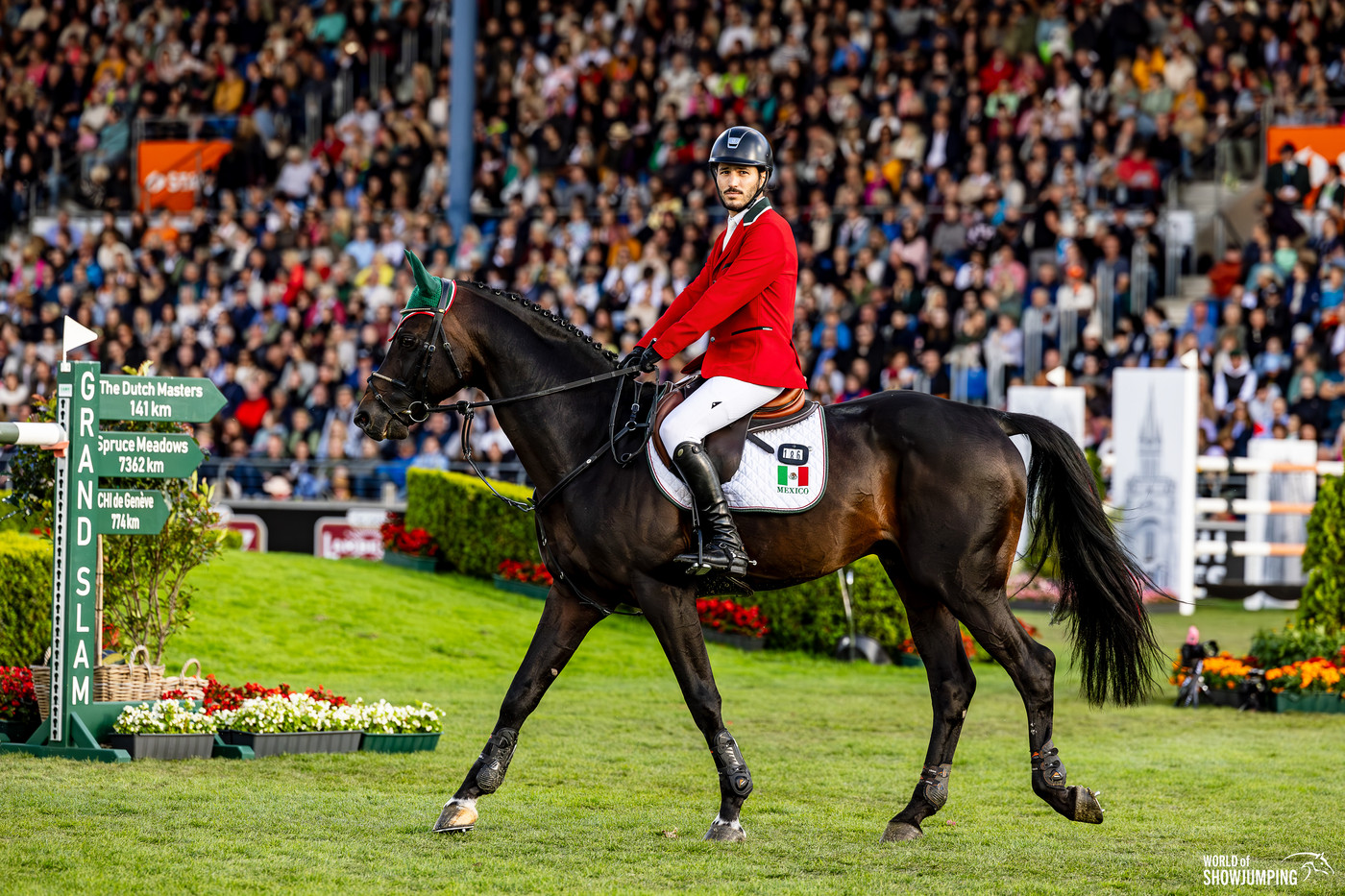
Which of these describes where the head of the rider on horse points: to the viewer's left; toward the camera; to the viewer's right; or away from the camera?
toward the camera

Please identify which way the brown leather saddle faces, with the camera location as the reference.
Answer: facing to the left of the viewer

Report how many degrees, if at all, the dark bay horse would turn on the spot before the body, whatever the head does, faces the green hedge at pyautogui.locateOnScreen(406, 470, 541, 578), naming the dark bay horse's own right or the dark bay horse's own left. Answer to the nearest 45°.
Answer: approximately 90° to the dark bay horse's own right

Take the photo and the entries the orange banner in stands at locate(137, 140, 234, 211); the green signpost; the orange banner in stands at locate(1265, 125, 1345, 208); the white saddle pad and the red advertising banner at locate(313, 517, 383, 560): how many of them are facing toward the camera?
4

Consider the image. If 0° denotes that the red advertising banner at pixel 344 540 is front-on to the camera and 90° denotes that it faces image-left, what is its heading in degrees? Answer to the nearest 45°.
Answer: approximately 0°

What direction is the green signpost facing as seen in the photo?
toward the camera

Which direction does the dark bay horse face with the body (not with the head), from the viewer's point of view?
to the viewer's left

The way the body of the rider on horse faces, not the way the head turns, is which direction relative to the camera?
to the viewer's left

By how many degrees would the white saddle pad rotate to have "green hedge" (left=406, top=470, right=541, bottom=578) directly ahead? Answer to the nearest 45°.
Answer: approximately 90° to its right

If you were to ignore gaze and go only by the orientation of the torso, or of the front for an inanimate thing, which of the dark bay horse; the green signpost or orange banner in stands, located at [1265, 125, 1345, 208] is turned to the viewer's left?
the dark bay horse
